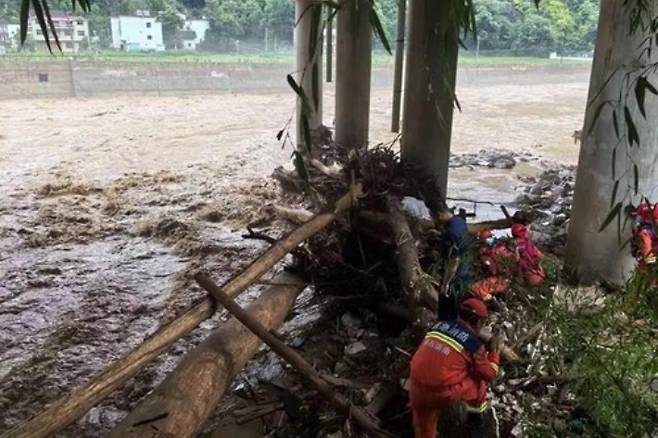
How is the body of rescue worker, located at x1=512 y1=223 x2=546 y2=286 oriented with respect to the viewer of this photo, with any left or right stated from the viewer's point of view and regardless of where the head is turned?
facing to the left of the viewer

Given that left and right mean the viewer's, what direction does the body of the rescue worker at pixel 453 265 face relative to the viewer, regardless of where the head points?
facing to the left of the viewer

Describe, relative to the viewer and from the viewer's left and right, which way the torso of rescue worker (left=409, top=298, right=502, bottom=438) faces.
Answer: facing away from the viewer and to the right of the viewer

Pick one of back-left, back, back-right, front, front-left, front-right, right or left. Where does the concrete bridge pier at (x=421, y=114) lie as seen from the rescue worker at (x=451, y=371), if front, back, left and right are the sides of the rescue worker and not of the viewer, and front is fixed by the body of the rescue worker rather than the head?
front-left

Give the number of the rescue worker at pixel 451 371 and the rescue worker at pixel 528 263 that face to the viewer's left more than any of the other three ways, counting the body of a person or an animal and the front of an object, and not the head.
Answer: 1

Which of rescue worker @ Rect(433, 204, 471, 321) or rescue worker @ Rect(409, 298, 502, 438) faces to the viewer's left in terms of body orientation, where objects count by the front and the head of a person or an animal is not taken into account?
rescue worker @ Rect(433, 204, 471, 321)

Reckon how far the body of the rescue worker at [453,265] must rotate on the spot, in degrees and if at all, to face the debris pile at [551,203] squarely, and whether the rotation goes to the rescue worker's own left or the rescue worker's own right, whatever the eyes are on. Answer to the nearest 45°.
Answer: approximately 90° to the rescue worker's own right
